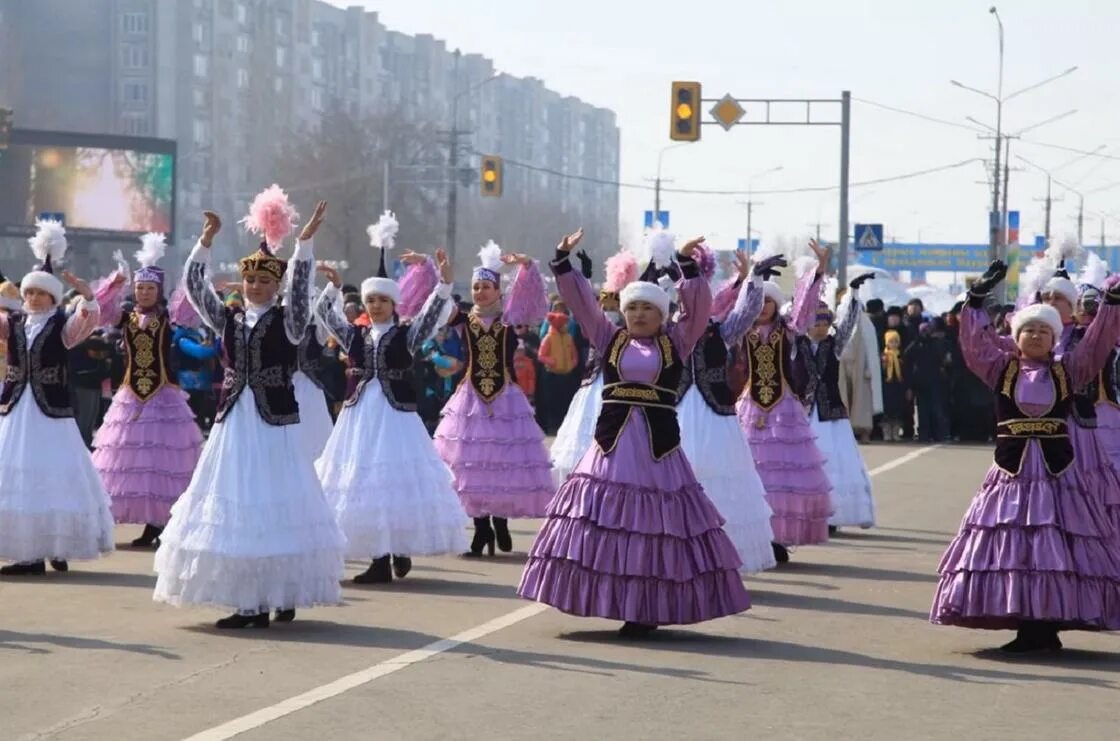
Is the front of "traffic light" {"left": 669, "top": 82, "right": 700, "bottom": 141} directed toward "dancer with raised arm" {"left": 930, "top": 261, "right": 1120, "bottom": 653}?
yes

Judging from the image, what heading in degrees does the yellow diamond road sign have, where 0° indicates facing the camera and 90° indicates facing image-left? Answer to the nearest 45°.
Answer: approximately 0°

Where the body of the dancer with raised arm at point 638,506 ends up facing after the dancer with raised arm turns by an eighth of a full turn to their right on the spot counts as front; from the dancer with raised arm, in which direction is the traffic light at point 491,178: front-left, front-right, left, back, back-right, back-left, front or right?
back-right

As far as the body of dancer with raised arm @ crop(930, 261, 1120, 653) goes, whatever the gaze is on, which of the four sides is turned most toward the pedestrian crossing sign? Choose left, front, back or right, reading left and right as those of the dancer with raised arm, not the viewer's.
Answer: back

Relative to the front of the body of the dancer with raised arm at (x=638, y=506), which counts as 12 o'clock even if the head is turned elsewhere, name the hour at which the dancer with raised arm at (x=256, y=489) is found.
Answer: the dancer with raised arm at (x=256, y=489) is roughly at 3 o'clock from the dancer with raised arm at (x=638, y=506).

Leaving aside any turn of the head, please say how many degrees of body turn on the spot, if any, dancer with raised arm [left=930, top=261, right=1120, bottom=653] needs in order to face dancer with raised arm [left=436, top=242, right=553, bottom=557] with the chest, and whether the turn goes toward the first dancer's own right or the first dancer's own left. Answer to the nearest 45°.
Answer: approximately 135° to the first dancer's own right

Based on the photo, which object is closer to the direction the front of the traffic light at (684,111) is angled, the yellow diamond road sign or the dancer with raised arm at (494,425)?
the dancer with raised arm

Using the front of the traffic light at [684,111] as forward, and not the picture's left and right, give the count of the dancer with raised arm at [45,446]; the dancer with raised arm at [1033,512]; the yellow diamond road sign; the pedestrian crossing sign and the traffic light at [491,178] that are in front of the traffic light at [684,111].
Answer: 2

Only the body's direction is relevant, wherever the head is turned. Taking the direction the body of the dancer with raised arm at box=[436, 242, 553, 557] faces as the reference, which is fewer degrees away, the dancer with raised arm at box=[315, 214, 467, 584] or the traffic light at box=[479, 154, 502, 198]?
the dancer with raised arm

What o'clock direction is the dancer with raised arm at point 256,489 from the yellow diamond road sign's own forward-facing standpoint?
The dancer with raised arm is roughly at 12 o'clock from the yellow diamond road sign.
